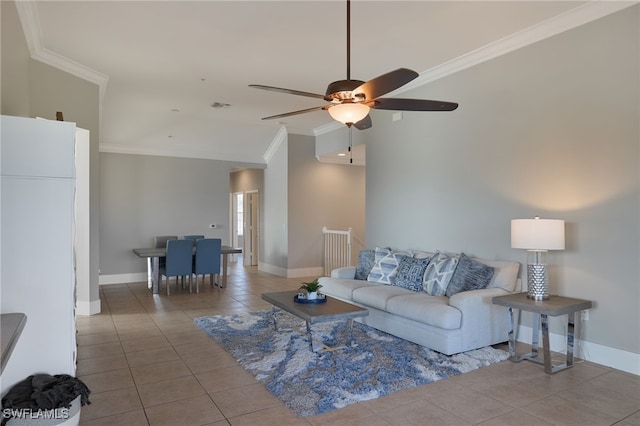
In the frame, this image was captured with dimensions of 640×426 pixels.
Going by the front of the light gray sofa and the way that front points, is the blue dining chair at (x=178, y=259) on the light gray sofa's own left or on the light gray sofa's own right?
on the light gray sofa's own right

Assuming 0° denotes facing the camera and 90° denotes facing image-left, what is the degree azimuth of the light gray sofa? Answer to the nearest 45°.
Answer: approximately 45°

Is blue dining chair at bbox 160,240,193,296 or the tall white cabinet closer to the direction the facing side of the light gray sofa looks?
the tall white cabinet

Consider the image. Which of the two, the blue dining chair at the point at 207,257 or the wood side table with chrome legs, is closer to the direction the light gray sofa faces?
the blue dining chair

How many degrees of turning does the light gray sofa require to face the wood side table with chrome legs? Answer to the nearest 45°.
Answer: approximately 135° to its left
